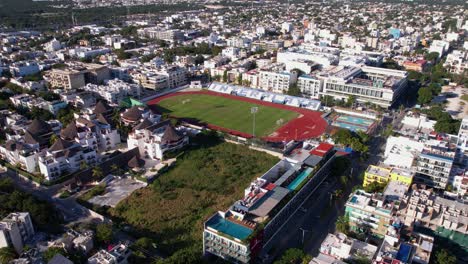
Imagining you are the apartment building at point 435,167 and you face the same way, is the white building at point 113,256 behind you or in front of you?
in front

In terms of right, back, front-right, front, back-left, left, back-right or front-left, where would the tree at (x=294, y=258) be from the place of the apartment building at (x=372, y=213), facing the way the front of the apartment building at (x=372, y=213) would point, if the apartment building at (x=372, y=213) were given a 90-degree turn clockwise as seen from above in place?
front-left

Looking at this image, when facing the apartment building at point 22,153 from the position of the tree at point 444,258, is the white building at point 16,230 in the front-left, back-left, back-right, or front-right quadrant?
front-left

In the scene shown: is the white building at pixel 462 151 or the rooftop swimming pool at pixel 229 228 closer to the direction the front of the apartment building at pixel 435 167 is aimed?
the rooftop swimming pool

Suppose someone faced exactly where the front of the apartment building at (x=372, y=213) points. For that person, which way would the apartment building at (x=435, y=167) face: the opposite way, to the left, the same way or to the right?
the same way

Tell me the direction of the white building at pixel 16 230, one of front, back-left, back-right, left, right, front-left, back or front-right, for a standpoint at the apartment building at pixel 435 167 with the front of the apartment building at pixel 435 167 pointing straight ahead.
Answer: front-right

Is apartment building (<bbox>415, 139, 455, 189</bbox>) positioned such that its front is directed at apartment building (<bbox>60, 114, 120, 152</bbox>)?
no

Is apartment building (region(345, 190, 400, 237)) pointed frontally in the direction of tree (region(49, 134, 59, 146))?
no

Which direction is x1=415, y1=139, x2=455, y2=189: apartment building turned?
toward the camera

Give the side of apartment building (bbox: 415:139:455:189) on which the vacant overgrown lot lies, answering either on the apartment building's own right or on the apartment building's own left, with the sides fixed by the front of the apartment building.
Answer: on the apartment building's own right

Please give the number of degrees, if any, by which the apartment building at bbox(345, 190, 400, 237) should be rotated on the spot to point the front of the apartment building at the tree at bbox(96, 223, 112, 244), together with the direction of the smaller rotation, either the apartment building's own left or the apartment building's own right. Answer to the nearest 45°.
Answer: approximately 45° to the apartment building's own right

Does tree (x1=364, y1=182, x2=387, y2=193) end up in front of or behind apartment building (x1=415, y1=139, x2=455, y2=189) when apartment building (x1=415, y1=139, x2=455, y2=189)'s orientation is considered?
in front

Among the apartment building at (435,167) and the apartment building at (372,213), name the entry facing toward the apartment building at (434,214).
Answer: the apartment building at (435,167)
